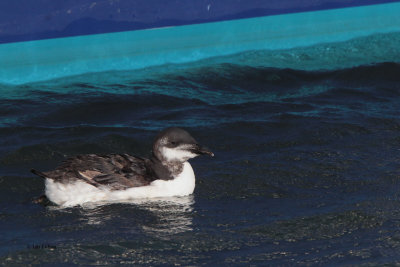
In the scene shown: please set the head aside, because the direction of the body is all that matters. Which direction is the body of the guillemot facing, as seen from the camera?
to the viewer's right
